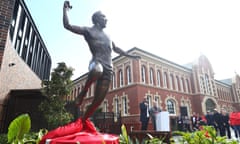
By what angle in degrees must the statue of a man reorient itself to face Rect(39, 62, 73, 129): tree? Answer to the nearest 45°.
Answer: approximately 135° to its left

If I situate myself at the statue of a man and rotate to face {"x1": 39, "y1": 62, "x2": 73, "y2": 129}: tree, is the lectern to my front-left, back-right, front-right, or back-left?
front-right

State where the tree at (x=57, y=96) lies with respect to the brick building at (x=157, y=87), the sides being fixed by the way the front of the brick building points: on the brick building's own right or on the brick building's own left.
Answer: on the brick building's own right

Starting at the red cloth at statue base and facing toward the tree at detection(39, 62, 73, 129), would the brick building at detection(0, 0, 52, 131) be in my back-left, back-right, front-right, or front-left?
front-left

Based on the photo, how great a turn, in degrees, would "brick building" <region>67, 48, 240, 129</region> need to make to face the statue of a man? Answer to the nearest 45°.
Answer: approximately 45° to its right

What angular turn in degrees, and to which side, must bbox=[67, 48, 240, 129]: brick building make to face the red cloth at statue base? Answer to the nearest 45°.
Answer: approximately 45° to its right

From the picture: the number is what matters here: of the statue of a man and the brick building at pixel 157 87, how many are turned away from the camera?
0

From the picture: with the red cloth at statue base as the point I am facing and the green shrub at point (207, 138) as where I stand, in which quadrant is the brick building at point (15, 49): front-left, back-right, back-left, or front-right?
front-right
